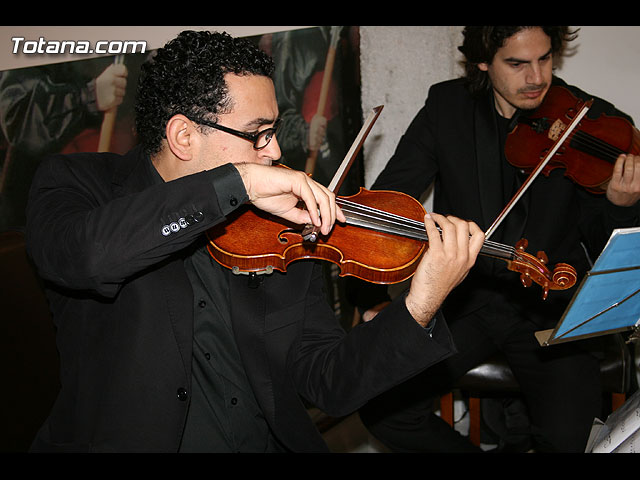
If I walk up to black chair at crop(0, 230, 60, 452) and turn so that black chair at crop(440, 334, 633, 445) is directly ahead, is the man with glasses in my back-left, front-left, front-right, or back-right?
front-right

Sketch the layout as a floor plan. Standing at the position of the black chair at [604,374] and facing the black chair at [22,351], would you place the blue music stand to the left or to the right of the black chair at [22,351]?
left

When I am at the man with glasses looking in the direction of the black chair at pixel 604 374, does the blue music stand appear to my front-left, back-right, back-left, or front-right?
front-right

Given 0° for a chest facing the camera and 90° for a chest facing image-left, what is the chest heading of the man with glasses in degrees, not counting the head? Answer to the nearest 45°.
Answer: approximately 315°

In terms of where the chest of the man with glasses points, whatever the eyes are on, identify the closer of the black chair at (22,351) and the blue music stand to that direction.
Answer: the blue music stand

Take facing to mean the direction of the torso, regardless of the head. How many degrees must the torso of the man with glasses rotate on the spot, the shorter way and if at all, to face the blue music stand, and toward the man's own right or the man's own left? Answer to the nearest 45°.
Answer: approximately 45° to the man's own left

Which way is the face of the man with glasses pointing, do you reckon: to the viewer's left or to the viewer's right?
to the viewer's right

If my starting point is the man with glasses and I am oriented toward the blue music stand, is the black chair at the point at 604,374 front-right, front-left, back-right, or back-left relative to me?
front-left

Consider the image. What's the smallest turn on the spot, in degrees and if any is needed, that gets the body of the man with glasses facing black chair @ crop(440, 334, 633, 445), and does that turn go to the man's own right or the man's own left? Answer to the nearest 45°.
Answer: approximately 90° to the man's own left

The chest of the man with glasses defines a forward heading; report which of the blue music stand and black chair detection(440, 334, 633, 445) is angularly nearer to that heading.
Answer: the blue music stand
